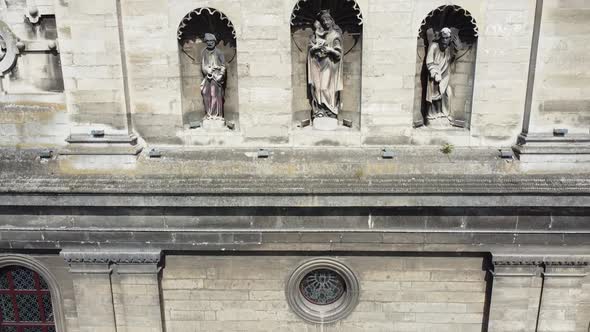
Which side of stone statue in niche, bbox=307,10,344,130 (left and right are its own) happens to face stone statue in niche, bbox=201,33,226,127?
right

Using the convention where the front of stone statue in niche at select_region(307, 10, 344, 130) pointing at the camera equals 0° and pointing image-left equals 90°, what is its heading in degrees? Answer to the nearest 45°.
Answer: approximately 0°

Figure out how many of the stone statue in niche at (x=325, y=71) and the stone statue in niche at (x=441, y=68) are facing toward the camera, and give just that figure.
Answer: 2

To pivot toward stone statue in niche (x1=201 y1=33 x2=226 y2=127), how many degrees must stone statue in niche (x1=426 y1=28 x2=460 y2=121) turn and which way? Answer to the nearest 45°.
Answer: approximately 90° to its right

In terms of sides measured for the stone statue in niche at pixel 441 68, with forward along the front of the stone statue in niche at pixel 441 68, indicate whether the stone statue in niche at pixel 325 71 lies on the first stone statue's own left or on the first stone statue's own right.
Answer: on the first stone statue's own right

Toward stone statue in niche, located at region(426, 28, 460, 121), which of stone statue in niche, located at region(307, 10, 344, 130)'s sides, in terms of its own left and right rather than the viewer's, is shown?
left

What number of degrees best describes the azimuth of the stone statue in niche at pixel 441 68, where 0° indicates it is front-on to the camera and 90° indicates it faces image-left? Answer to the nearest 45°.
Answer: approximately 0°
